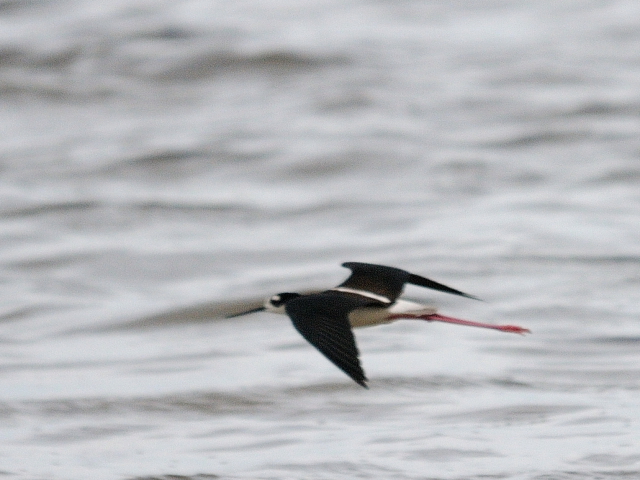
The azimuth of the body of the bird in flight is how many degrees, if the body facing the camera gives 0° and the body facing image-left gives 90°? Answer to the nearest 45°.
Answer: approximately 90°
